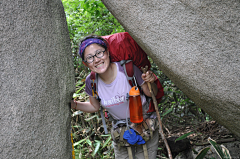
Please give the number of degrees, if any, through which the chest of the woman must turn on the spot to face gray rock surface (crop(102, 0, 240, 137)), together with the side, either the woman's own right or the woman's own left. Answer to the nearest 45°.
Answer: approximately 45° to the woman's own left

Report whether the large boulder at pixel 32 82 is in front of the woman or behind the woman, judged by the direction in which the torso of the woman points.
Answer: in front

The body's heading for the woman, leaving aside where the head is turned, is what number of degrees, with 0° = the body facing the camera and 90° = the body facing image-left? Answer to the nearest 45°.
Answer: approximately 0°
